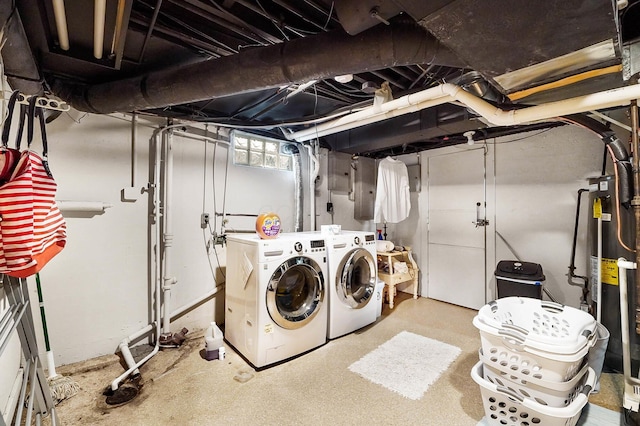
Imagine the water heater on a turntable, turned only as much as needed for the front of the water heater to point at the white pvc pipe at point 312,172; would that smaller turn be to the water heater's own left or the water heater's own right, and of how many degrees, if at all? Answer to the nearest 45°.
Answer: approximately 45° to the water heater's own right

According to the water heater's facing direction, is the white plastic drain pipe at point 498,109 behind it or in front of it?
in front

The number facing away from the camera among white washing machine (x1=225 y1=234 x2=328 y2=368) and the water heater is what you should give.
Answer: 0

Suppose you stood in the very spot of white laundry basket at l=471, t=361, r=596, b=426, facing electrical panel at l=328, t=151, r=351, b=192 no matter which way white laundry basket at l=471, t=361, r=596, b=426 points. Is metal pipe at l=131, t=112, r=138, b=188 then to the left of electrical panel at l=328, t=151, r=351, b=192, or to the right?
left

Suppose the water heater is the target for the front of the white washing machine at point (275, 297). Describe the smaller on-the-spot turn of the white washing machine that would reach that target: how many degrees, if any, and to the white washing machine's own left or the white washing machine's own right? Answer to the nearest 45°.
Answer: approximately 45° to the white washing machine's own left

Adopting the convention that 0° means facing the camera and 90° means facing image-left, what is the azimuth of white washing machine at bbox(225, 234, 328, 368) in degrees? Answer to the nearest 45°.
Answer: approximately 315°

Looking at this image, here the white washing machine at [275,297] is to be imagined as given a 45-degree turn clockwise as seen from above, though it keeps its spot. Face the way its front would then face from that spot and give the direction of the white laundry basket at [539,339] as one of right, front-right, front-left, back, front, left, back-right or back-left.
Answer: front-left

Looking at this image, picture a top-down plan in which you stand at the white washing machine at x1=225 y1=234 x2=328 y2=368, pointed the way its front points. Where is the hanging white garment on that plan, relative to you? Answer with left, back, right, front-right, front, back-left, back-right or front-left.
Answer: left

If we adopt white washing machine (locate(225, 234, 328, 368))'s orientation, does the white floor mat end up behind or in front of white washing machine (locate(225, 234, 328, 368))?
in front

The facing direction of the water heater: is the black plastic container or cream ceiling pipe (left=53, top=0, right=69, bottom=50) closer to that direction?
the cream ceiling pipe

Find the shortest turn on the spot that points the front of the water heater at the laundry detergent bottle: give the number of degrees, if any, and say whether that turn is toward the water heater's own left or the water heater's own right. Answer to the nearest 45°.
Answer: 0° — it already faces it

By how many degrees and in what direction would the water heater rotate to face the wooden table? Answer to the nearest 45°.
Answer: approximately 45° to its right

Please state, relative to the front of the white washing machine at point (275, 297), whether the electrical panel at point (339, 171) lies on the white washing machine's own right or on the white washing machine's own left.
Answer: on the white washing machine's own left

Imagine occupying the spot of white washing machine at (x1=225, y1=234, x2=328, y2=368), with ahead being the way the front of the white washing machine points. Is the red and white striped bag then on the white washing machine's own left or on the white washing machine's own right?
on the white washing machine's own right

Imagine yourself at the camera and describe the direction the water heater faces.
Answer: facing the viewer and to the left of the viewer

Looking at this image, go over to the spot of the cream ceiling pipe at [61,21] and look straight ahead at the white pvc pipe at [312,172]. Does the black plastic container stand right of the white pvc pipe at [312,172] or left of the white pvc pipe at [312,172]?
right
